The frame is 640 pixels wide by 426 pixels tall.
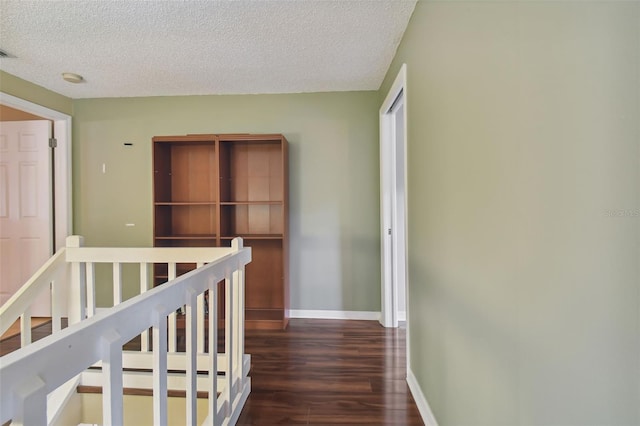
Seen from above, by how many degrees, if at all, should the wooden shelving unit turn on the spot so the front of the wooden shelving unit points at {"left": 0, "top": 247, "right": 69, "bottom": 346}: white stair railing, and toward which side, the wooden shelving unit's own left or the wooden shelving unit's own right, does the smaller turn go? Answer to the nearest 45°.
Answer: approximately 45° to the wooden shelving unit's own right

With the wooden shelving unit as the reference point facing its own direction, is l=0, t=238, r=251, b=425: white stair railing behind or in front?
in front

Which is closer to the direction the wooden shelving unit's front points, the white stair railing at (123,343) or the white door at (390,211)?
the white stair railing

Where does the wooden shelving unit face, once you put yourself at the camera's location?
facing the viewer

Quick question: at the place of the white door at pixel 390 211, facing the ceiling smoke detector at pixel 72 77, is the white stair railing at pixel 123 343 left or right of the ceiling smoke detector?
left

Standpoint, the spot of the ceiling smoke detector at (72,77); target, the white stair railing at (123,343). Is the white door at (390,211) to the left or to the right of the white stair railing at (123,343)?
left

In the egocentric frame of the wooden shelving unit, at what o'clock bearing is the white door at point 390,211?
The white door is roughly at 10 o'clock from the wooden shelving unit.

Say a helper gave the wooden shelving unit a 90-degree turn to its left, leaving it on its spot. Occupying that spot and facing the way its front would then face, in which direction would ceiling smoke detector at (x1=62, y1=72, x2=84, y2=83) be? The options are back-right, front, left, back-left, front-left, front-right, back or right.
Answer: back
